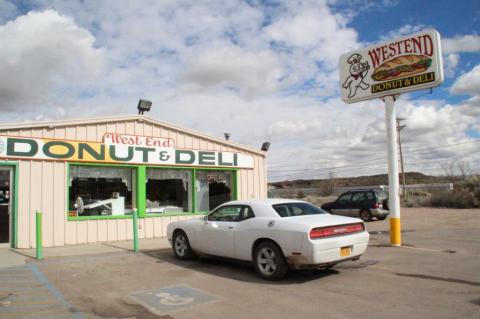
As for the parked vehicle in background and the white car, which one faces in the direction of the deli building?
the white car

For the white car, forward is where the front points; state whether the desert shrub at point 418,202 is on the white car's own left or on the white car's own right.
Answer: on the white car's own right

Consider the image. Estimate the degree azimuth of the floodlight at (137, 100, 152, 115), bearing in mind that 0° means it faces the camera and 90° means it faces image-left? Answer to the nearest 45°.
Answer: approximately 315°

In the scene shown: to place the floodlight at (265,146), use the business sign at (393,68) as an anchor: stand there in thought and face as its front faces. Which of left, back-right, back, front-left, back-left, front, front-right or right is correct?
right

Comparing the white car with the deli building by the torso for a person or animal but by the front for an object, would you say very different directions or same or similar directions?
very different directions

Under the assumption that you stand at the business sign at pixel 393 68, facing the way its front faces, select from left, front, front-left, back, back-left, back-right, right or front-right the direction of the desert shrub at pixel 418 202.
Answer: back-right
